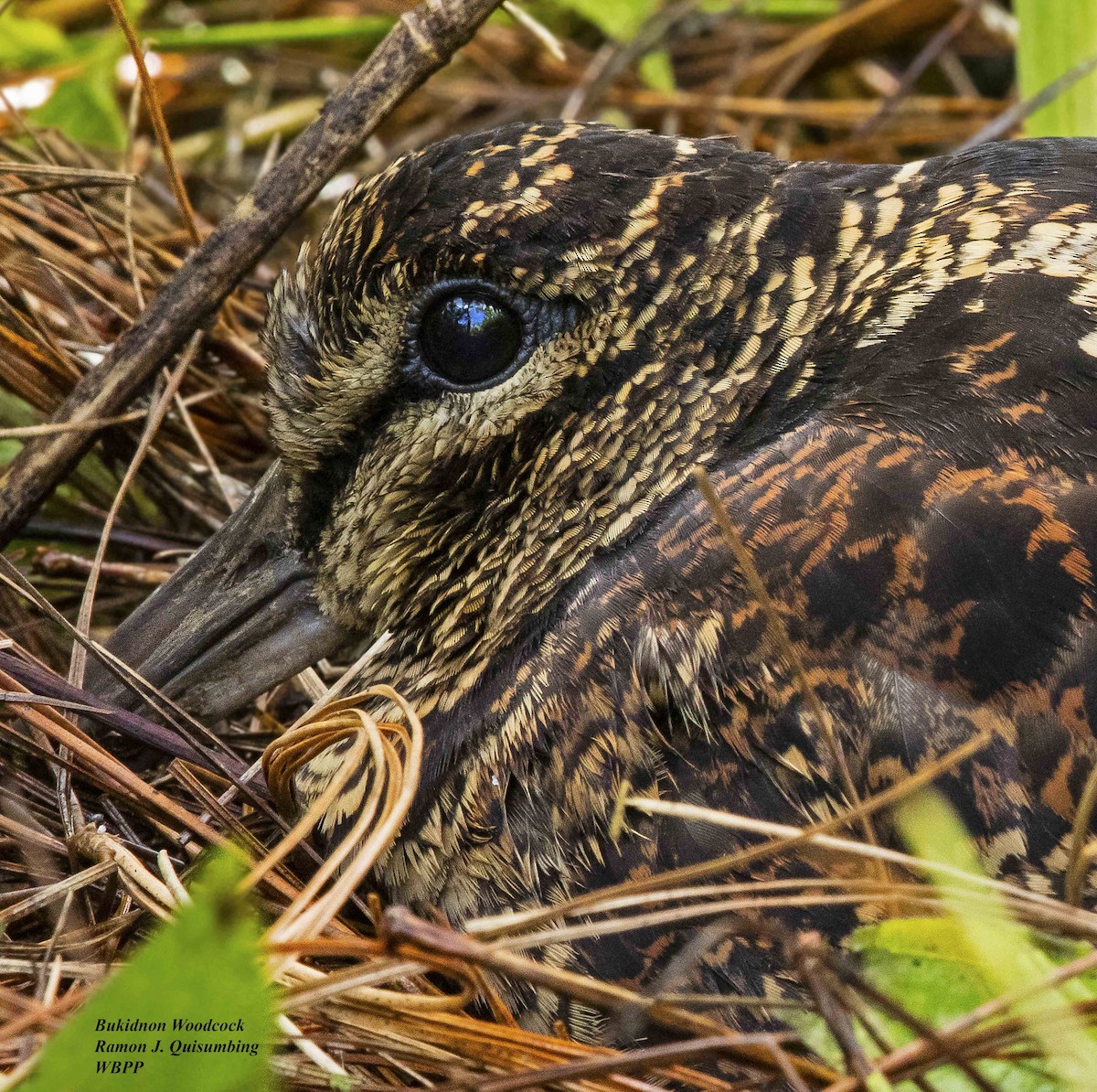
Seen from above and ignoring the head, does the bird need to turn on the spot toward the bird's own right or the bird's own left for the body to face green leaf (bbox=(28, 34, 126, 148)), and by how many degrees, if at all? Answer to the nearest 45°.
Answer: approximately 45° to the bird's own right

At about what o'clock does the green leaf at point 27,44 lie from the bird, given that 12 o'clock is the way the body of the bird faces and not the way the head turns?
The green leaf is roughly at 1 o'clock from the bird.

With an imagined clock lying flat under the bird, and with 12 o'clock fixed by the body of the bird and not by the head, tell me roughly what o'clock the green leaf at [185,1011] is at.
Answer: The green leaf is roughly at 10 o'clock from the bird.

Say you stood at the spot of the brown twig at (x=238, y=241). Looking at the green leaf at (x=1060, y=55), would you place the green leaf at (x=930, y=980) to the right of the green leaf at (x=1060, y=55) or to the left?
right

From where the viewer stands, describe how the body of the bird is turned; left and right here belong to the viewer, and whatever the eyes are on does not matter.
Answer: facing to the left of the viewer
